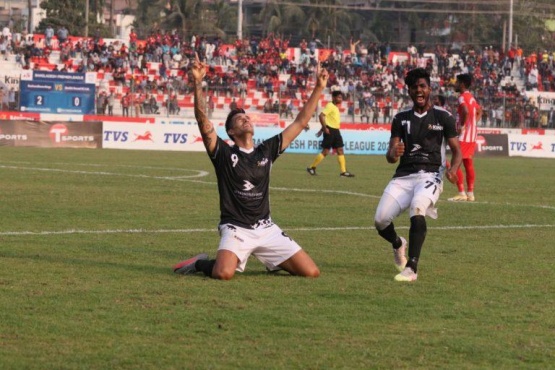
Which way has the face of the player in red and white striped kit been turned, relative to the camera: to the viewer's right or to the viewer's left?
to the viewer's left

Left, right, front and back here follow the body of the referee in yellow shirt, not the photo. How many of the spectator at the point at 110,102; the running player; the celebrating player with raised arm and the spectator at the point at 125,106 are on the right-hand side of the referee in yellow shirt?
2
